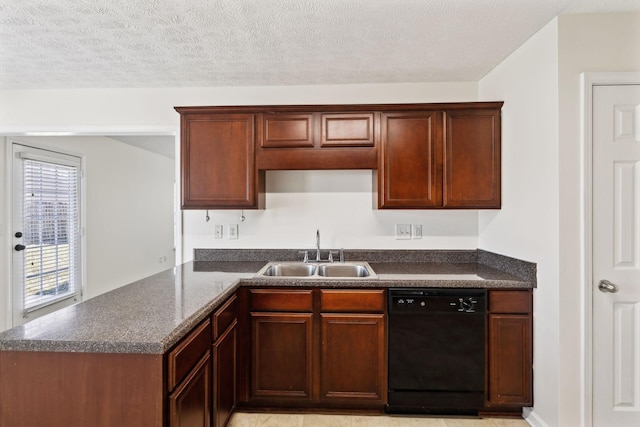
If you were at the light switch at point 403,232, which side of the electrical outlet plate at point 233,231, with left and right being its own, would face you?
left

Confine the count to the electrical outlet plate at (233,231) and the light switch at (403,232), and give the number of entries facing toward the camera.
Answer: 2

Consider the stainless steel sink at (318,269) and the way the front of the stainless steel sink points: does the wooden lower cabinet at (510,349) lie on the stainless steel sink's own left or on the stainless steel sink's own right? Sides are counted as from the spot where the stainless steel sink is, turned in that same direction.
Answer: on the stainless steel sink's own left

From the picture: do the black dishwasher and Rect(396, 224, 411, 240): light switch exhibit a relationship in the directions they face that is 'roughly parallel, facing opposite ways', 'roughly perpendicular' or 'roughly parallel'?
roughly parallel

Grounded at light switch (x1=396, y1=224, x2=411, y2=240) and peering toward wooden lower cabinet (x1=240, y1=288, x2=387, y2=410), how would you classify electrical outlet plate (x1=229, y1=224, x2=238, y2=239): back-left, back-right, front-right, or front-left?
front-right

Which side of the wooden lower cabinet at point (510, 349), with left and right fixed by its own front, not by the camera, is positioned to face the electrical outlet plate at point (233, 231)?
right

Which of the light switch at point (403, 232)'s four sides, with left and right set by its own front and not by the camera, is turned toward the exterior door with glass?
right

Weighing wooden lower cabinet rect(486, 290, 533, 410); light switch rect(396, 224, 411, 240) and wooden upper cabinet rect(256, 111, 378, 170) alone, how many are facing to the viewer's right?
0

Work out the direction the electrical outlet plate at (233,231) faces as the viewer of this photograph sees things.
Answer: facing the viewer

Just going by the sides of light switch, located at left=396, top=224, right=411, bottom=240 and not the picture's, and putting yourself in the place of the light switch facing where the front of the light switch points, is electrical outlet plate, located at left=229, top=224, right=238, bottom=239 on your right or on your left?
on your right

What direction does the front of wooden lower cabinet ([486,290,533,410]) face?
toward the camera

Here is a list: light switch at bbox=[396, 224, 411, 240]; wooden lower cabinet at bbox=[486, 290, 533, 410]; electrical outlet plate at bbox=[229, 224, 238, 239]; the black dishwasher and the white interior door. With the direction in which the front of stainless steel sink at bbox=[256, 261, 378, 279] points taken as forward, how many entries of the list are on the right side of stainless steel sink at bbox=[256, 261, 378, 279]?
1

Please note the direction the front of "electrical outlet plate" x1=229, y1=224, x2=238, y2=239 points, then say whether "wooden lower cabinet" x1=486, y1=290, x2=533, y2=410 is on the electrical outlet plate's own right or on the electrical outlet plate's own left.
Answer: on the electrical outlet plate's own left
